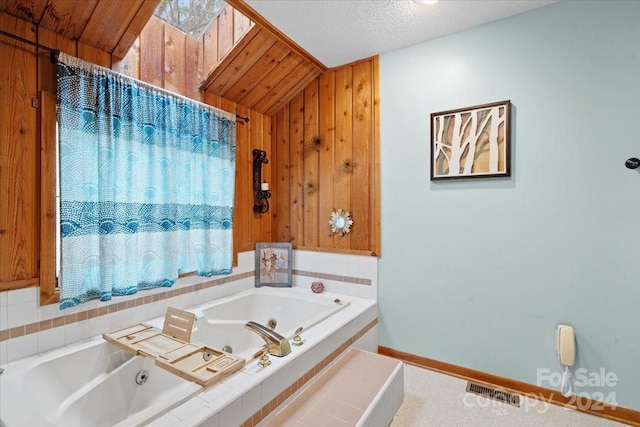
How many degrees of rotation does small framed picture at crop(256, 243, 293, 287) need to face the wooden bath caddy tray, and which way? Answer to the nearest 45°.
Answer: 0° — it already faces it

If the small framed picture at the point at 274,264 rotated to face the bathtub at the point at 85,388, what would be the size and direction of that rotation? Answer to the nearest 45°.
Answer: approximately 45° to its right

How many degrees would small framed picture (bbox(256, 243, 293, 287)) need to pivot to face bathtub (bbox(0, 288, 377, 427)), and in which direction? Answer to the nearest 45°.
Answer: approximately 45° to its right

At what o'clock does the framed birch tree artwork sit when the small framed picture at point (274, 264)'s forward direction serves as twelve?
The framed birch tree artwork is roughly at 10 o'clock from the small framed picture.

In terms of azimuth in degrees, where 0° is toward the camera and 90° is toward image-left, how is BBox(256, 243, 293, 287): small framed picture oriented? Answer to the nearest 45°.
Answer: approximately 0°

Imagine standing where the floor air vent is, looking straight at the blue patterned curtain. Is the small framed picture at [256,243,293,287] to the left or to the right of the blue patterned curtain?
right

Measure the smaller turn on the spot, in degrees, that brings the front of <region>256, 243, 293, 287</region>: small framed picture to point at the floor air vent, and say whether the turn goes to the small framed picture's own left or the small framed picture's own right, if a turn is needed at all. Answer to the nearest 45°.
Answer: approximately 45° to the small framed picture's own left

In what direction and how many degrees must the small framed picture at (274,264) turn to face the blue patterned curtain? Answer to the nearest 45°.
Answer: approximately 45° to its right
